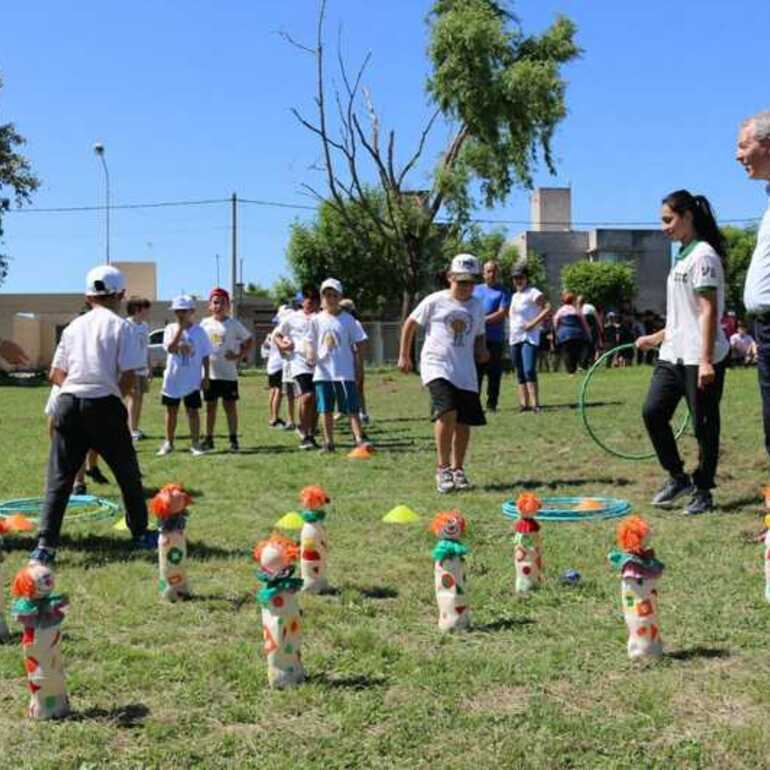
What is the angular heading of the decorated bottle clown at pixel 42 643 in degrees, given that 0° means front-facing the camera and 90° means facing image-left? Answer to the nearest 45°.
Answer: approximately 315°

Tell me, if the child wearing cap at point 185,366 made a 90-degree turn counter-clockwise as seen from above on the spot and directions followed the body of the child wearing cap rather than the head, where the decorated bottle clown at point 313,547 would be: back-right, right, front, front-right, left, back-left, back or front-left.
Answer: right

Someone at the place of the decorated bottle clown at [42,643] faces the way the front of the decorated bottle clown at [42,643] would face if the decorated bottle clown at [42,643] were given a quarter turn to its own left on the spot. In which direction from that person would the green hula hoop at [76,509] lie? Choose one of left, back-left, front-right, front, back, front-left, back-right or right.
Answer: front-left

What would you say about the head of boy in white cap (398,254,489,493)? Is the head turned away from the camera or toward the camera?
toward the camera

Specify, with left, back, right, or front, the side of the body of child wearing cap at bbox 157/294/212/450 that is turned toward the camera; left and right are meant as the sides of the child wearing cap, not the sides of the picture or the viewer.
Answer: front

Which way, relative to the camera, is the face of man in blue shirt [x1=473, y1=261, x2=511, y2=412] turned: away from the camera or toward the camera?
toward the camera

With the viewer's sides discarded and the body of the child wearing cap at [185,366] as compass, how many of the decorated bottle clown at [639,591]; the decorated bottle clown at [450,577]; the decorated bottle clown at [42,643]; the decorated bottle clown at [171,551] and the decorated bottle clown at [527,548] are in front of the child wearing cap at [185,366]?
5

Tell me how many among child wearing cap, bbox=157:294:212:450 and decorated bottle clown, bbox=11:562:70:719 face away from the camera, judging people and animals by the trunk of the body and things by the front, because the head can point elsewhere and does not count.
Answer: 0

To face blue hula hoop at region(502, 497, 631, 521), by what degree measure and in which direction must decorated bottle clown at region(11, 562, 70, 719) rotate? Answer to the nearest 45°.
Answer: approximately 90° to its left

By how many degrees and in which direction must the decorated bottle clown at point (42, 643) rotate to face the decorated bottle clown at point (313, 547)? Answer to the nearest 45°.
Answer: approximately 90° to its left

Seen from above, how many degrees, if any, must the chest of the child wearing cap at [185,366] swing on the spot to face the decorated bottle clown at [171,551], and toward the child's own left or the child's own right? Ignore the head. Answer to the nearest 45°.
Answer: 0° — they already face it

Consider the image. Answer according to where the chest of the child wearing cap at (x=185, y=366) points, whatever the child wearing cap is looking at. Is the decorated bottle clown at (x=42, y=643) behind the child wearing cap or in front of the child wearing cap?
in front

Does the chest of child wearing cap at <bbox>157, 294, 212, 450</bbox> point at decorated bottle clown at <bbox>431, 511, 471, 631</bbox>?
yes
